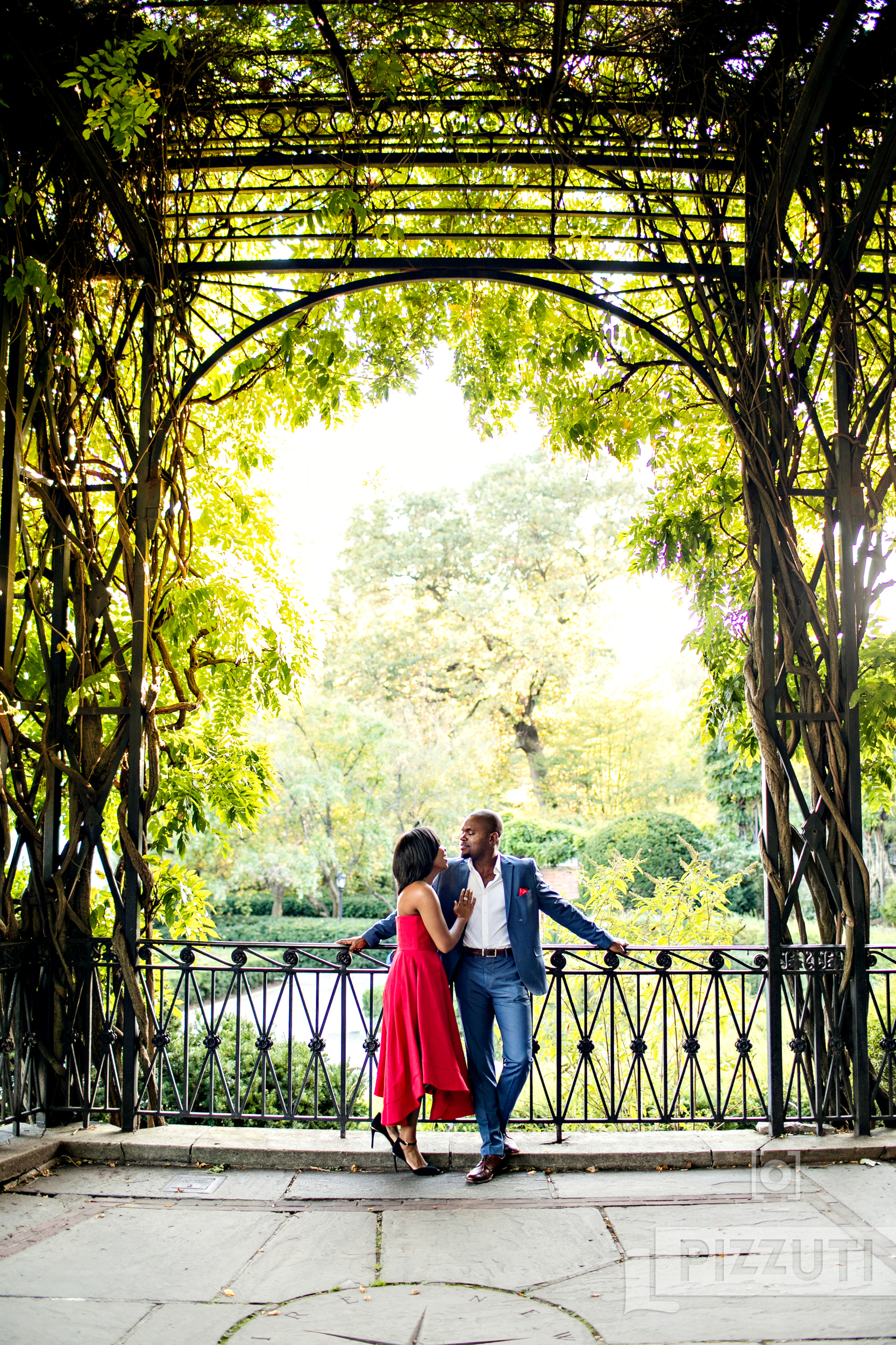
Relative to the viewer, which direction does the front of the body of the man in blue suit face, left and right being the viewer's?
facing the viewer

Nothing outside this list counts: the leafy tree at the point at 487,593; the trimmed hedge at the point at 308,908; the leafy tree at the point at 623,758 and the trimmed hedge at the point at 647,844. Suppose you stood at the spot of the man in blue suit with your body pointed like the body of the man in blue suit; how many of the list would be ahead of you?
0

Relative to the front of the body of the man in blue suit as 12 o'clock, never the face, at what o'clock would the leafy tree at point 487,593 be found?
The leafy tree is roughly at 6 o'clock from the man in blue suit.

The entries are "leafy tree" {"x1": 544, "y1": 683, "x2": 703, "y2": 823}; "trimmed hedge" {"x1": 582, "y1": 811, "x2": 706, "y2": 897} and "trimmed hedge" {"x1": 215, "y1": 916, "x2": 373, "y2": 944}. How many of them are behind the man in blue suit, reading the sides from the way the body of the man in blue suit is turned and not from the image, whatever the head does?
3

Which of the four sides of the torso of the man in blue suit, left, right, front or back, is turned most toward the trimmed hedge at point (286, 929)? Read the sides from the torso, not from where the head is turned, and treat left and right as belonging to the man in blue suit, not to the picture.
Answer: back

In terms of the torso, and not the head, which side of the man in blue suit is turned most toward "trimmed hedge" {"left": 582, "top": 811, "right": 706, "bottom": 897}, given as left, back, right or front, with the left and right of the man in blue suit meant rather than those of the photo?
back

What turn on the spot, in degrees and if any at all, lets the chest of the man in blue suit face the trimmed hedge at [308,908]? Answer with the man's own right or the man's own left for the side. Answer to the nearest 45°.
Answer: approximately 180°
